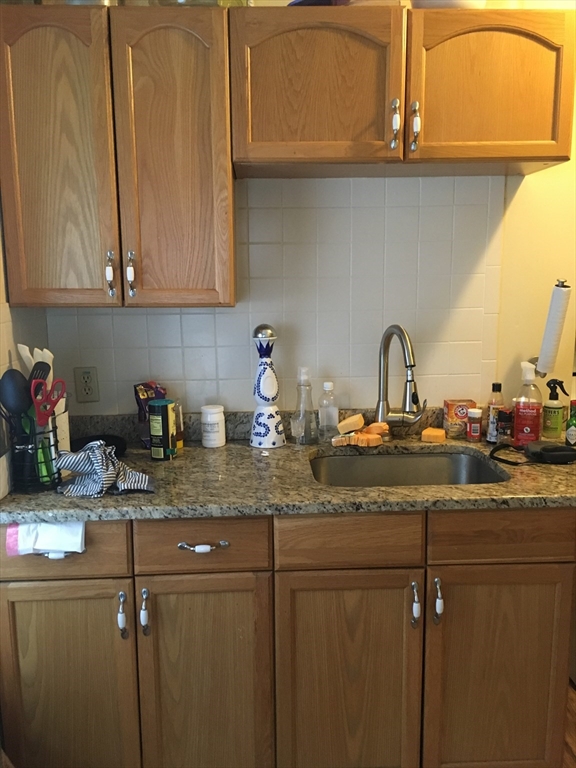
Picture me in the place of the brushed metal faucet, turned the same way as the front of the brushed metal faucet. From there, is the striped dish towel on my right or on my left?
on my right

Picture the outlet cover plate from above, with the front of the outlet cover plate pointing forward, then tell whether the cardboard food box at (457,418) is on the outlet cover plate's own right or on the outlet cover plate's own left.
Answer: on the outlet cover plate's own left

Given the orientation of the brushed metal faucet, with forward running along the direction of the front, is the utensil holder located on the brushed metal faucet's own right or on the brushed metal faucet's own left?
on the brushed metal faucet's own right

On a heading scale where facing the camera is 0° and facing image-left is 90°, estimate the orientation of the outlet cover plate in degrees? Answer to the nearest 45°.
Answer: approximately 0°

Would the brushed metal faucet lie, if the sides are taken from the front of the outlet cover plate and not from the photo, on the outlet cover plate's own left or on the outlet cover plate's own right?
on the outlet cover plate's own left
